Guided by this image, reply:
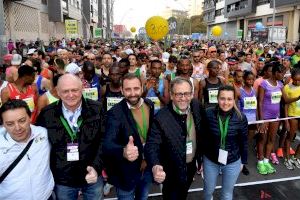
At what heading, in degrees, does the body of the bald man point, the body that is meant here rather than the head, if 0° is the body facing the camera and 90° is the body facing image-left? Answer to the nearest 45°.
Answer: approximately 0°

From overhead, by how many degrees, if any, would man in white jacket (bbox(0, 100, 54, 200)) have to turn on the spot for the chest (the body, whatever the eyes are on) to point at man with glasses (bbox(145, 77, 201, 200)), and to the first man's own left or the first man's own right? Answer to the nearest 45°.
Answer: approximately 90° to the first man's own left

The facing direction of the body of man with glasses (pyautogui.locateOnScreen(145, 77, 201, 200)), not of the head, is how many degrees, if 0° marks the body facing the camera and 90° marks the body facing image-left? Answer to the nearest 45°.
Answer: approximately 315°

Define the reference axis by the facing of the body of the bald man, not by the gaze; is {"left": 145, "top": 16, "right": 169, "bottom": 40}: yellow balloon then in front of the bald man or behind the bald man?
behind

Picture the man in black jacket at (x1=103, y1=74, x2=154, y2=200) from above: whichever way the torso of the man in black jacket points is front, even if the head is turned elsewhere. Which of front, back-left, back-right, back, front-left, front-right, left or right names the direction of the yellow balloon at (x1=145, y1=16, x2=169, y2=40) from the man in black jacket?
back-left

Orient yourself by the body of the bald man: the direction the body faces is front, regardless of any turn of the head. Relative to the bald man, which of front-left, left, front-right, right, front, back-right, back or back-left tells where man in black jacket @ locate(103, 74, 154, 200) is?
left

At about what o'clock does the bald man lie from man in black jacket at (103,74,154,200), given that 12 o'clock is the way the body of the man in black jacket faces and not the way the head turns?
The bald man is roughly at 4 o'clock from the man in black jacket.

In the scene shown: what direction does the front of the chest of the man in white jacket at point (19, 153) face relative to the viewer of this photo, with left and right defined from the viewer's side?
facing the viewer

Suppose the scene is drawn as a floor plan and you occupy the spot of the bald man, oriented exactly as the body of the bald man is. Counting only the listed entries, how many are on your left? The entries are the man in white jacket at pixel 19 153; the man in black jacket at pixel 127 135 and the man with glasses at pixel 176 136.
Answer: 2

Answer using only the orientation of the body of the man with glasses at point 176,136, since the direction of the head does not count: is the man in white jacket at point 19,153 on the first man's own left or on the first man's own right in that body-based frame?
on the first man's own right

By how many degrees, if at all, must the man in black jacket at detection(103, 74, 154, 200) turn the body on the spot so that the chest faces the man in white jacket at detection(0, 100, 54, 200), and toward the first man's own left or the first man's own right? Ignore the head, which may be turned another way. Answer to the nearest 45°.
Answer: approximately 90° to the first man's own right

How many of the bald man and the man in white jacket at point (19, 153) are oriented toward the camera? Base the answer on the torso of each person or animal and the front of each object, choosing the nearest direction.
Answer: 2

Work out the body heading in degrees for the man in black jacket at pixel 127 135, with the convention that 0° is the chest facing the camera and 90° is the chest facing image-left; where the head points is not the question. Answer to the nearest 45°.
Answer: approximately 315°
